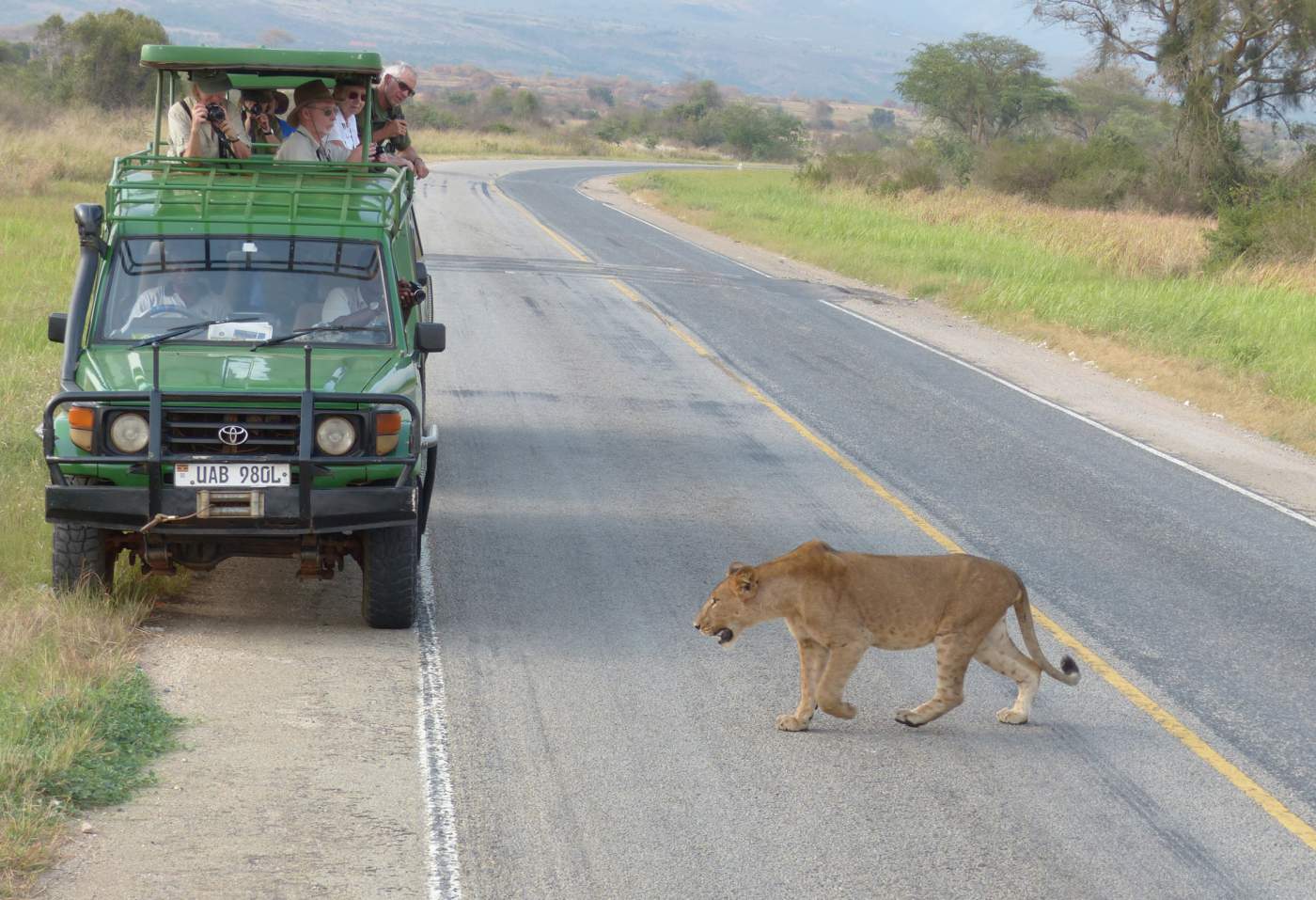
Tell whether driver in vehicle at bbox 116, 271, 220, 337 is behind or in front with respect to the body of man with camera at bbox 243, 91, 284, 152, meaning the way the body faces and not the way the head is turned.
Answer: in front

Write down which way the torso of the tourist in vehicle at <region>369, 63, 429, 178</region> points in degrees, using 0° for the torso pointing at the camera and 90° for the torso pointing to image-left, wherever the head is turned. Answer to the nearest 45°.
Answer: approximately 315°

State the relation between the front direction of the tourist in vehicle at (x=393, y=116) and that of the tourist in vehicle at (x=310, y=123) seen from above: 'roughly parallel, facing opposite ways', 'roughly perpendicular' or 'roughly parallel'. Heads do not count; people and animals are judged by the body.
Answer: roughly parallel

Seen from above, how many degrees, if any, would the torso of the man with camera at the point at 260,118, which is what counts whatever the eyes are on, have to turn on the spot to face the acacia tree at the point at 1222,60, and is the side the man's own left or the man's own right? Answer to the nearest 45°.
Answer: approximately 135° to the man's own left

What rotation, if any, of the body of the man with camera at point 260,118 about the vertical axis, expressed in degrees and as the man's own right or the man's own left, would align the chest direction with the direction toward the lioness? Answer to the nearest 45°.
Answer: approximately 45° to the man's own left

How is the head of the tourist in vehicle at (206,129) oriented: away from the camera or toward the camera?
toward the camera

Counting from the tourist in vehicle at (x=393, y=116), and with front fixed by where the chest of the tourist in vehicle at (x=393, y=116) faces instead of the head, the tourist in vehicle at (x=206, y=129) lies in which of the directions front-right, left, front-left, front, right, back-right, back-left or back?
right

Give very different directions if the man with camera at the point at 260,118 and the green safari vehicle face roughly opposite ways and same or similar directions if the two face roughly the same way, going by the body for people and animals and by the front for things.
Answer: same or similar directions

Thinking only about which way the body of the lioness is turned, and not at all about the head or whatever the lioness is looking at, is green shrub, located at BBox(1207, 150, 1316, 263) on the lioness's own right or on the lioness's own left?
on the lioness's own right

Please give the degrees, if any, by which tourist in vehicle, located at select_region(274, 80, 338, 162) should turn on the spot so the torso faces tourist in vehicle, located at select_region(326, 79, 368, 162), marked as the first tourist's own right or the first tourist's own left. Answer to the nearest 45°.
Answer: approximately 90° to the first tourist's own left

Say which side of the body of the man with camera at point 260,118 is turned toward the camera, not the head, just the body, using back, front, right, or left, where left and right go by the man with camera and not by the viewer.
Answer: front

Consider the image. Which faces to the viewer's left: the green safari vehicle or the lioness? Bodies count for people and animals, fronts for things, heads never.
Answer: the lioness

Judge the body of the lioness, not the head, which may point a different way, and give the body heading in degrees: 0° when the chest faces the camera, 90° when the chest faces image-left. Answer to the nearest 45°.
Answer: approximately 90°

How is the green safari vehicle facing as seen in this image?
toward the camera

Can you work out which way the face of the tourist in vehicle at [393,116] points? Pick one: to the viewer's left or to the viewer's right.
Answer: to the viewer's right
